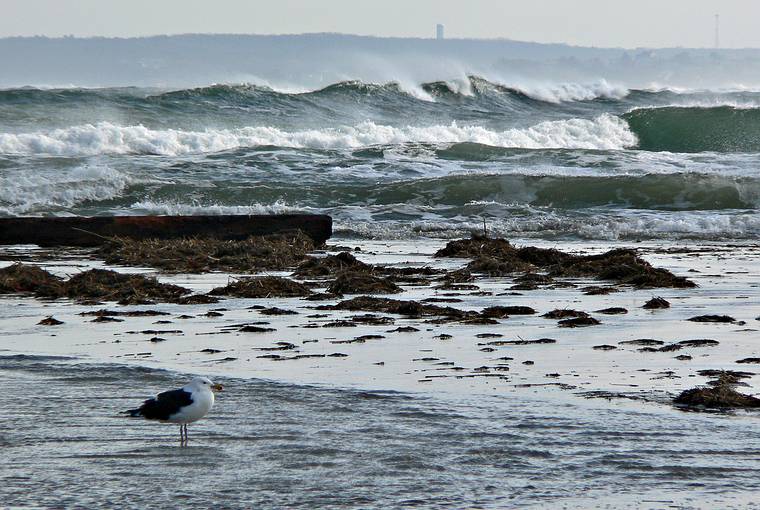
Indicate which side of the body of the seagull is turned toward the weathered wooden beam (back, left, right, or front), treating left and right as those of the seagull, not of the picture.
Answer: left

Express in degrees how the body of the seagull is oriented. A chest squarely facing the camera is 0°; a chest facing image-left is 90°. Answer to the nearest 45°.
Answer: approximately 270°

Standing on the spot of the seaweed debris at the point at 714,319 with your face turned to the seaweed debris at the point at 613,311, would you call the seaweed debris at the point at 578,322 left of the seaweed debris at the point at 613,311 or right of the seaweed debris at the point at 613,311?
left

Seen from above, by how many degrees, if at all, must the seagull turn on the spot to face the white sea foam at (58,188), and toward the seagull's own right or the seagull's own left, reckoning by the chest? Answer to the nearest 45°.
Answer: approximately 90° to the seagull's own left

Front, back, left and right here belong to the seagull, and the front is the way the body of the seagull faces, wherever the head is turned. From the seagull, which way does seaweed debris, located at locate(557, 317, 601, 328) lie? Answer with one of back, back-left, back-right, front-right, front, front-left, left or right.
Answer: front-left

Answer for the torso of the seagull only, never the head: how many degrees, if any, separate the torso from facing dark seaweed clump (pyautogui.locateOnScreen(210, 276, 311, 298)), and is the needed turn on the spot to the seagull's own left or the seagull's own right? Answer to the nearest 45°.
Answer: approximately 90° to the seagull's own left

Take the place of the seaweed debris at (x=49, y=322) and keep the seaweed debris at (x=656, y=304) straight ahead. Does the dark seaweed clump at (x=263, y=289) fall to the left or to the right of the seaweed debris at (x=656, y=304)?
left

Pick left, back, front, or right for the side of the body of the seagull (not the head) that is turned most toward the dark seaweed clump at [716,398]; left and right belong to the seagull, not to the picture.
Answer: front

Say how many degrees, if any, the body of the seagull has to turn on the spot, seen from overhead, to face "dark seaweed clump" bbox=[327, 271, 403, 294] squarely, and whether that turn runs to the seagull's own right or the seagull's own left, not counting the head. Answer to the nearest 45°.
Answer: approximately 90° to the seagull's own left

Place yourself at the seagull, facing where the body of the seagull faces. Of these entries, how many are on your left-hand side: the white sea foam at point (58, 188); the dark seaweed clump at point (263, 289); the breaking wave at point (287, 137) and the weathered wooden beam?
4

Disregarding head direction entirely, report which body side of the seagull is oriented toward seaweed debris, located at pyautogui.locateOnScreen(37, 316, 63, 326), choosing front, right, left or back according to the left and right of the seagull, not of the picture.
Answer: left

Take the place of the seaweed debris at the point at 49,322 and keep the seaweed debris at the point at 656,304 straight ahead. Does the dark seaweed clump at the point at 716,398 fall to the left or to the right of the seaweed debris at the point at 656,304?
right
